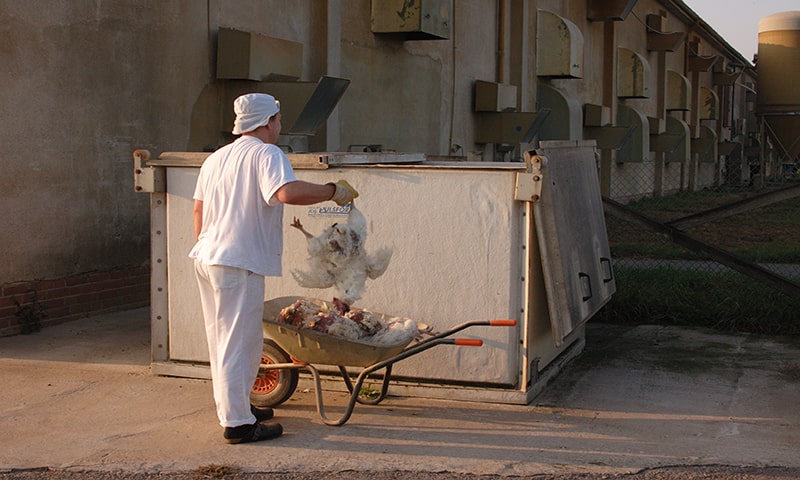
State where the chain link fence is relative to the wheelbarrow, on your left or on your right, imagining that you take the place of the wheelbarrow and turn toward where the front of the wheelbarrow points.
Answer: on your right

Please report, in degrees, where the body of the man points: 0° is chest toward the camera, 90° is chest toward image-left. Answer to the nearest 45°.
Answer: approximately 225°

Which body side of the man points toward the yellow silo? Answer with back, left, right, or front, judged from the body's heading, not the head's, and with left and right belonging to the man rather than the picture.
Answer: front

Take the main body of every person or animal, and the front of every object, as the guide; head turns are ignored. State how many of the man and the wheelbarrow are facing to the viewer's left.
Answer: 1

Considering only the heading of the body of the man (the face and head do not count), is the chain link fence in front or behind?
in front

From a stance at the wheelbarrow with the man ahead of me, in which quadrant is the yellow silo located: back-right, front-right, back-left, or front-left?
back-right

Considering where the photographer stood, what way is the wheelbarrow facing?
facing to the left of the viewer

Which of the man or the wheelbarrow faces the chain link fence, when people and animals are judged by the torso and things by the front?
the man
